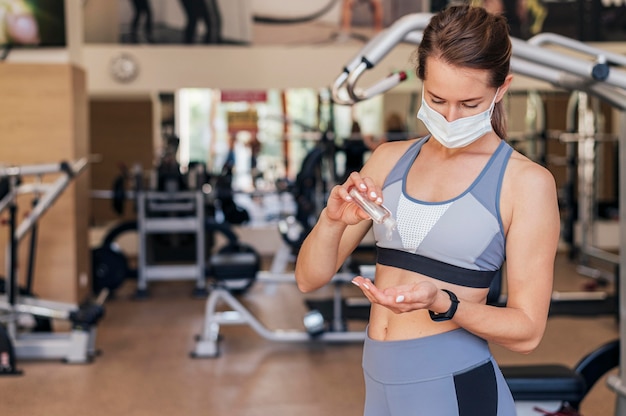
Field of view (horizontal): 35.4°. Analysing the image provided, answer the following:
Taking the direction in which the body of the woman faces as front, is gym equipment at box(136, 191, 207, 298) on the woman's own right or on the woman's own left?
on the woman's own right

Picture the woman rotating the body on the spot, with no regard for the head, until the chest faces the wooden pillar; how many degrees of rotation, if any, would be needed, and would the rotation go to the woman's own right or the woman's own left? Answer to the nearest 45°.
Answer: approximately 90° to the woman's own right

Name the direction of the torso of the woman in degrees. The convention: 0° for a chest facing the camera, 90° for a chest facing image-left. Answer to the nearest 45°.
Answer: approximately 45°

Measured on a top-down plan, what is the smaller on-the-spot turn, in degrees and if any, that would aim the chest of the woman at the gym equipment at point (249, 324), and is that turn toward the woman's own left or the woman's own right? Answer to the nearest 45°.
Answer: approximately 135° to the woman's own right

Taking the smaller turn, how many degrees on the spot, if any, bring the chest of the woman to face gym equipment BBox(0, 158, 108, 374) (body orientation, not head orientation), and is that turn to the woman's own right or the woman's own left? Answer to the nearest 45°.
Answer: approximately 90° to the woman's own right

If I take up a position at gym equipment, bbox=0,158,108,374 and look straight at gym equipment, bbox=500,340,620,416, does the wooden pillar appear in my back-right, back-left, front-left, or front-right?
back-left
